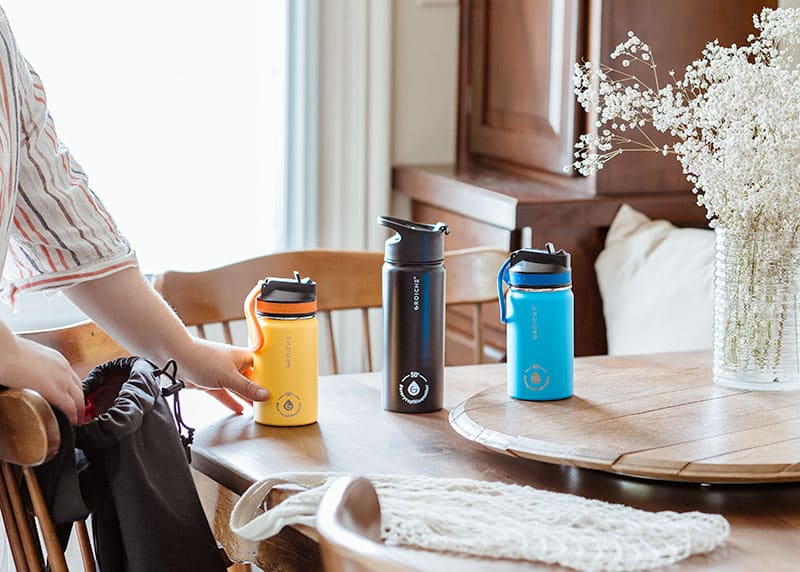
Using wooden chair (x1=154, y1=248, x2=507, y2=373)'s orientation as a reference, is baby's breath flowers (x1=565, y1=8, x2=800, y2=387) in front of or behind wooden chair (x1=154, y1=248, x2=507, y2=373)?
in front

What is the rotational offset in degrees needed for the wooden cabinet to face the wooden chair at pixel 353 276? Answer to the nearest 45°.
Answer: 0° — it already faces it

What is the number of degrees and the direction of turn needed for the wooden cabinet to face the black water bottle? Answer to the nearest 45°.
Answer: approximately 45° to its left

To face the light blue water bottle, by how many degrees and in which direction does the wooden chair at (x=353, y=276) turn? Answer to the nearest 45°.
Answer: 0° — it already faces it

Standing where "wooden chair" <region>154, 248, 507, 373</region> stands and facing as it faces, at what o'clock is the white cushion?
The white cushion is roughly at 8 o'clock from the wooden chair.

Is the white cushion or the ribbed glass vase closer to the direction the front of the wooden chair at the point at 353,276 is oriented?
the ribbed glass vase

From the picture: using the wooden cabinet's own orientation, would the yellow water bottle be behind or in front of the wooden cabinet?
in front

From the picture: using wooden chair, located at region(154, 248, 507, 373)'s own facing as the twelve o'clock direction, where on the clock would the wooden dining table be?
The wooden dining table is roughly at 12 o'clock from the wooden chair.

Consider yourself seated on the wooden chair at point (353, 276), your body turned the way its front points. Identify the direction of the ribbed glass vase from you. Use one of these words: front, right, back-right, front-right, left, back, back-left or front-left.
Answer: front-left

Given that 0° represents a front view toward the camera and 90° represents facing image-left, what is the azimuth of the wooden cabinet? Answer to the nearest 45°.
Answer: approximately 45°

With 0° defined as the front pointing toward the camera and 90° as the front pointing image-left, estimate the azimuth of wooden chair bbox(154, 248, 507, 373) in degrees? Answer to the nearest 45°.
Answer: approximately 0°

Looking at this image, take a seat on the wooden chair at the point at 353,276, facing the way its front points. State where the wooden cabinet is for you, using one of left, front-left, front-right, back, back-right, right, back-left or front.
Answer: back-left

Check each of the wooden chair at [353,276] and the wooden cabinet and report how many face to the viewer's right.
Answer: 0

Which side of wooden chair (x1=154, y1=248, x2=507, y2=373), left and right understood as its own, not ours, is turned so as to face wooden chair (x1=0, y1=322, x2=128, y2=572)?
front

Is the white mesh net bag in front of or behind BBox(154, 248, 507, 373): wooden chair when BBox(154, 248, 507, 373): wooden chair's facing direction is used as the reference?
in front
